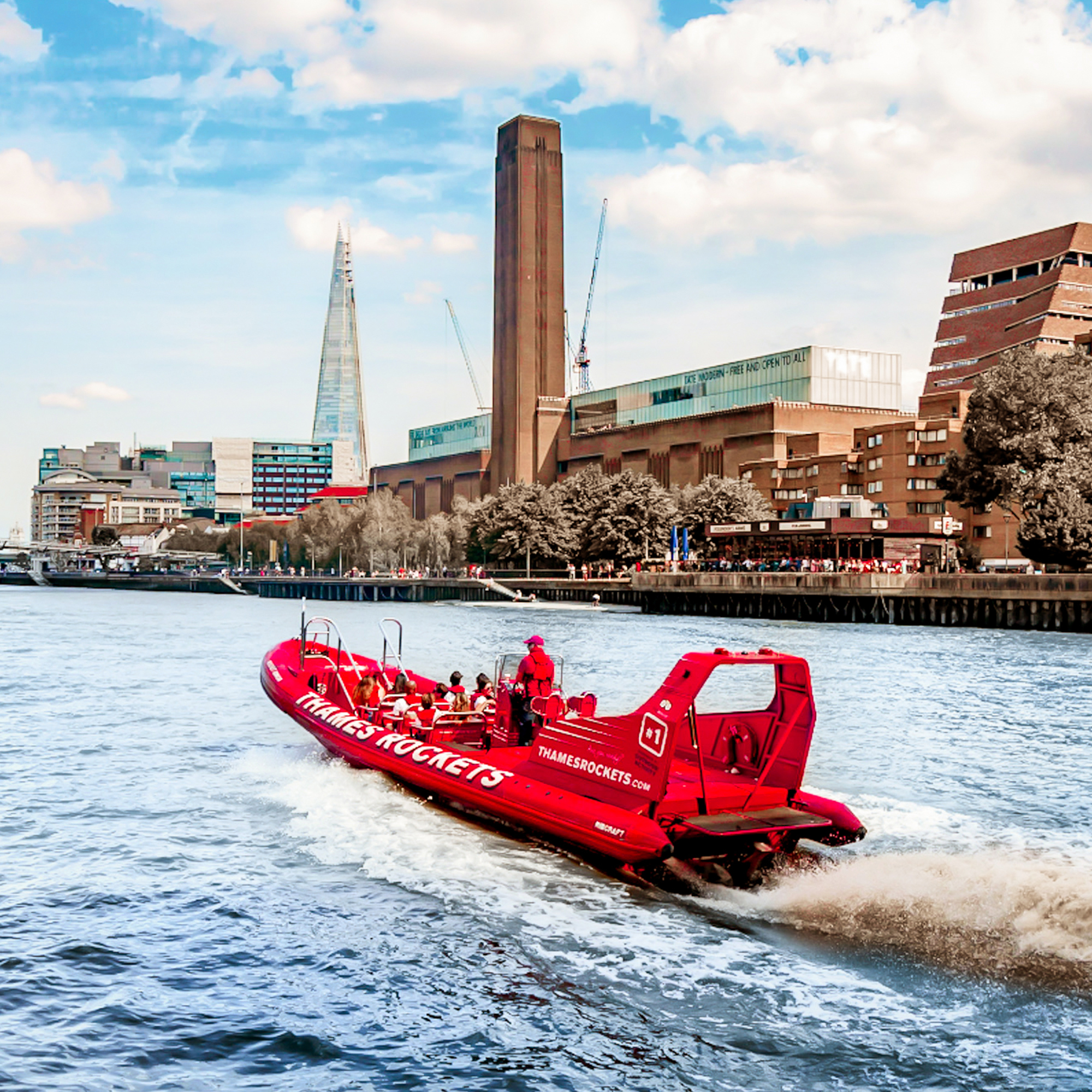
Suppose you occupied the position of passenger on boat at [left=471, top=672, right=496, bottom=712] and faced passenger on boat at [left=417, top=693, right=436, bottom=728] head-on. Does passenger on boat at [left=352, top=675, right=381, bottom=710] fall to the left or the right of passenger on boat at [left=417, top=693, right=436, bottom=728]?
right

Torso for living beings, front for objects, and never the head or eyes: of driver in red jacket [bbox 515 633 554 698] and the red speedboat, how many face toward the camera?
0

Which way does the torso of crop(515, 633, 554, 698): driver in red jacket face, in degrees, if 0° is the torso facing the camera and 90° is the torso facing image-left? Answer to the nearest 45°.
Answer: approximately 135°

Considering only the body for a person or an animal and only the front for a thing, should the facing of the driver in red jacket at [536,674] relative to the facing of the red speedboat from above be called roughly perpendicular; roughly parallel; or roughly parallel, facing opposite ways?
roughly parallel

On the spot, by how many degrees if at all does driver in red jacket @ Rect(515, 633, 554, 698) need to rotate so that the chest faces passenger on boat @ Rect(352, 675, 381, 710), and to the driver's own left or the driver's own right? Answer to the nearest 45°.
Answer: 0° — they already face them

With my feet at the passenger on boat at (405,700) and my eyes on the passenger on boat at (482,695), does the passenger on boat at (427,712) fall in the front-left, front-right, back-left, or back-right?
front-right

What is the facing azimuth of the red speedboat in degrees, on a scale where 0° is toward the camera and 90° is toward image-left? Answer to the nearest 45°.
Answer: approximately 135°

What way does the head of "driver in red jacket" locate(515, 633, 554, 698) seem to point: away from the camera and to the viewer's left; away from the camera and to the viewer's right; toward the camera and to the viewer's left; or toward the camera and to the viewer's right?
away from the camera and to the viewer's left

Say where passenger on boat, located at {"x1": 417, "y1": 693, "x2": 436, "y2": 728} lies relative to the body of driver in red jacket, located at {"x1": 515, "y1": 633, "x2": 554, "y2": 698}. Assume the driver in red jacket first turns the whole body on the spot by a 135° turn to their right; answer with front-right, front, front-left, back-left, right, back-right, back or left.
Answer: back-left

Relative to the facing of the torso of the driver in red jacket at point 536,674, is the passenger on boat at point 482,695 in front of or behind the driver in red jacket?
in front
